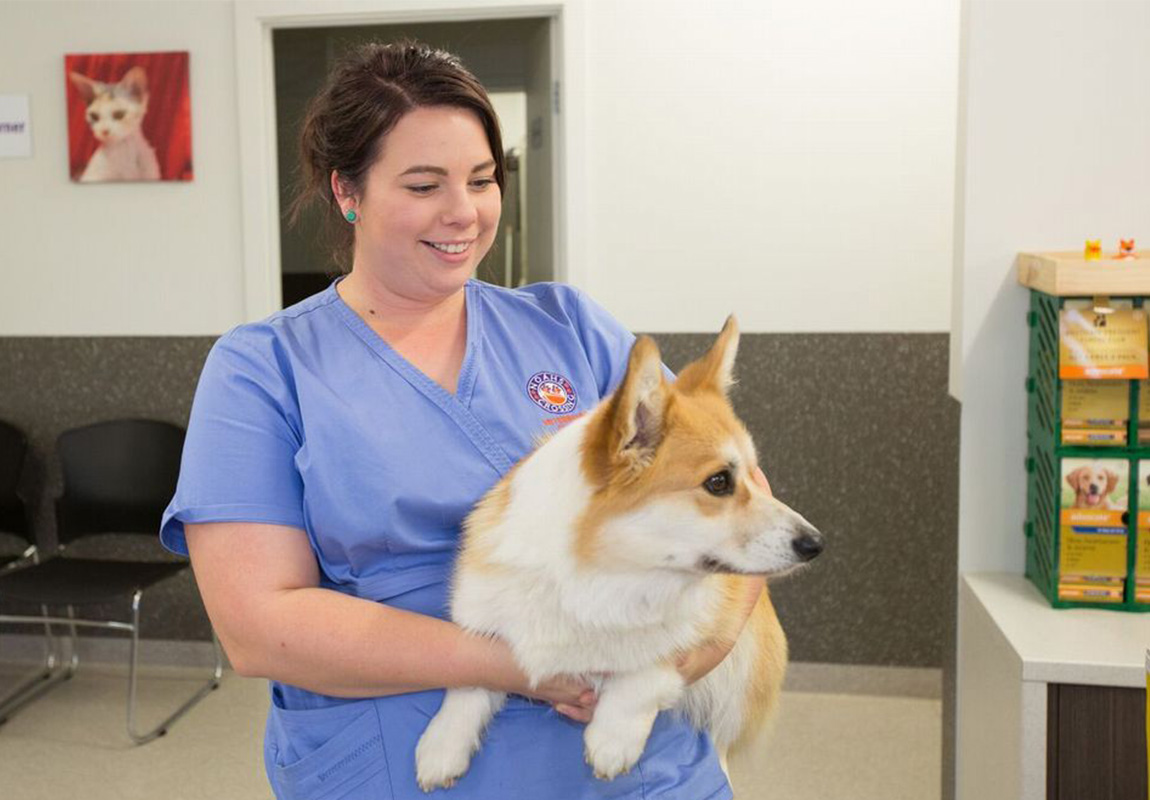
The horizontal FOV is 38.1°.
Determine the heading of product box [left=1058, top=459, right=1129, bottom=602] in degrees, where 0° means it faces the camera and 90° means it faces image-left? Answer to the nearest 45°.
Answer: approximately 0°

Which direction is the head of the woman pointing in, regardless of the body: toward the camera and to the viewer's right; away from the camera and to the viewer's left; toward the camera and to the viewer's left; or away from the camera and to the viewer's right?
toward the camera and to the viewer's right

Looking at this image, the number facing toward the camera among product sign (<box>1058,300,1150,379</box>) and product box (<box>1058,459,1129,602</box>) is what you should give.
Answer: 2

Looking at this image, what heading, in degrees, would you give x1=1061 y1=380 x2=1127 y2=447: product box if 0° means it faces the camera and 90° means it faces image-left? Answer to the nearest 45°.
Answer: approximately 0°
